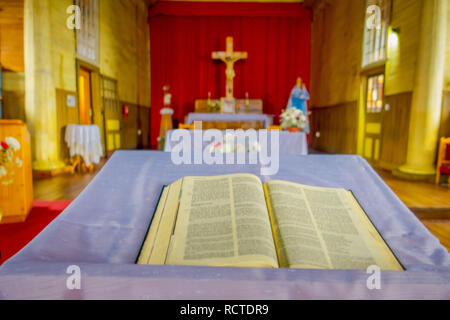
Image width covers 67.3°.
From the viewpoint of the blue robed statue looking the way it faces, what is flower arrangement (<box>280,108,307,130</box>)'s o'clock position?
The flower arrangement is roughly at 12 o'clock from the blue robed statue.

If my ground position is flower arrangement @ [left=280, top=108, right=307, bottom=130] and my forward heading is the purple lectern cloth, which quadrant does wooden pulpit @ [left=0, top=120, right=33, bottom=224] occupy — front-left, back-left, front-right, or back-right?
front-right

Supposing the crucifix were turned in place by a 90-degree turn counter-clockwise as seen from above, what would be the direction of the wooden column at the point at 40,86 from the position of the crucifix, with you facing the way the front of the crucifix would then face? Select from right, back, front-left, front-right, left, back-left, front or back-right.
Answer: back-right

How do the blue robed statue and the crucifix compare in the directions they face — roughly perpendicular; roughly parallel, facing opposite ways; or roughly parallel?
roughly parallel

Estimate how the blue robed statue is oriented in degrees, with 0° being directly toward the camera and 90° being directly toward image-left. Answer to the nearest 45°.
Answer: approximately 0°

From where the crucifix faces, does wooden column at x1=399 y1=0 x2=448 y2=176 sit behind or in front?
in front

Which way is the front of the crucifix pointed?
toward the camera

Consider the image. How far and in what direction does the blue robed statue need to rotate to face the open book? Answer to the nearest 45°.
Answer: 0° — it already faces it

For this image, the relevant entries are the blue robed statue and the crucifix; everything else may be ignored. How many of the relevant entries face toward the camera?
2

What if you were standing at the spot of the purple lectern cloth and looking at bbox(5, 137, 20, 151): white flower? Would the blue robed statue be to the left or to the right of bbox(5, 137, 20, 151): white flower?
right

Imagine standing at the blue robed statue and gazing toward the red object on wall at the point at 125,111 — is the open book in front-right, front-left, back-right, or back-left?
front-left

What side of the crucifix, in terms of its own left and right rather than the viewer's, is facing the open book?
front

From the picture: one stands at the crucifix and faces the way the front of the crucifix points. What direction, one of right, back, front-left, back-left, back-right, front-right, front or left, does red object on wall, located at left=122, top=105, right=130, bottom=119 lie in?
right

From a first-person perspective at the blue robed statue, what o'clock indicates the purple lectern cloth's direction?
The purple lectern cloth is roughly at 12 o'clock from the blue robed statue.

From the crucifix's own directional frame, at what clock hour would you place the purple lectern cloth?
The purple lectern cloth is roughly at 12 o'clock from the crucifix.

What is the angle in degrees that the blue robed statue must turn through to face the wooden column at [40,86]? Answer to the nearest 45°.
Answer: approximately 45° to its right

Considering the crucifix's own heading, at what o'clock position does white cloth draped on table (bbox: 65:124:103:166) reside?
The white cloth draped on table is roughly at 1 o'clock from the crucifix.
